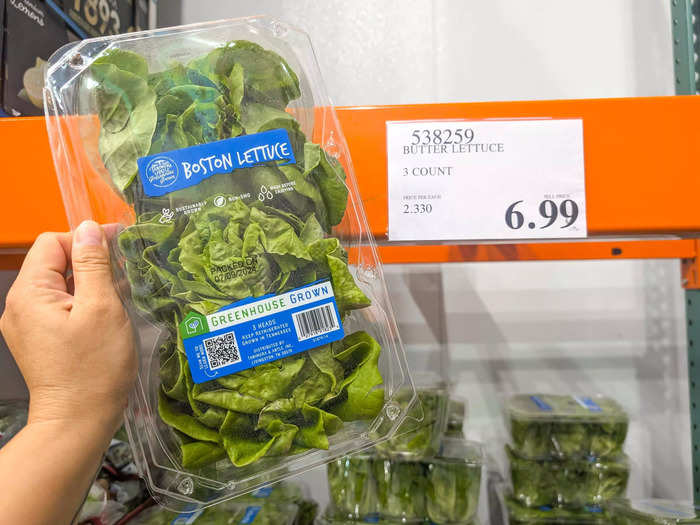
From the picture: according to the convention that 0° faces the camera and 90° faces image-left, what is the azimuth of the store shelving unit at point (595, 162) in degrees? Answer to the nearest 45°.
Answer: approximately 0°
